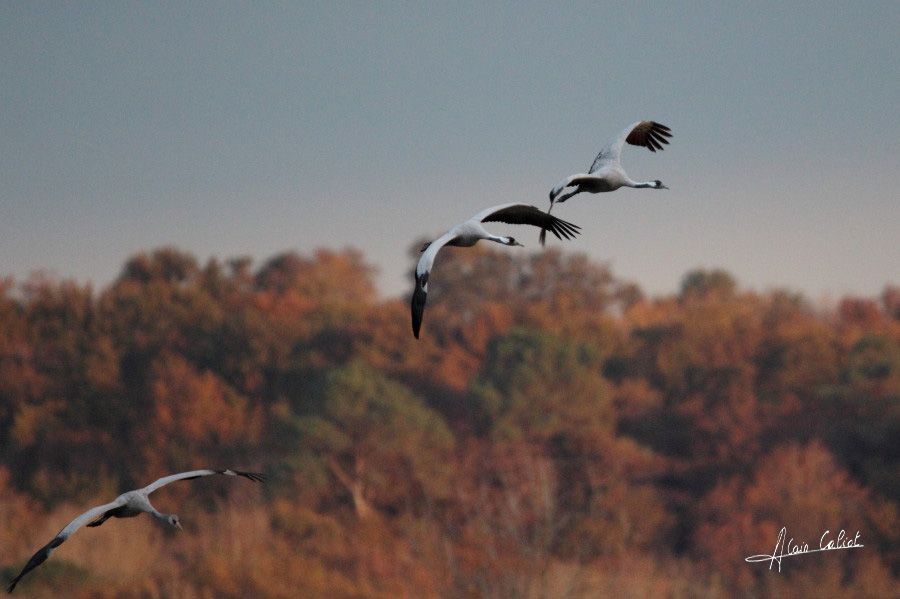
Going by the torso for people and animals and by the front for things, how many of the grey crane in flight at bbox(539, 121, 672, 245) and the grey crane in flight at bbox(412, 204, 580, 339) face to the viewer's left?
0

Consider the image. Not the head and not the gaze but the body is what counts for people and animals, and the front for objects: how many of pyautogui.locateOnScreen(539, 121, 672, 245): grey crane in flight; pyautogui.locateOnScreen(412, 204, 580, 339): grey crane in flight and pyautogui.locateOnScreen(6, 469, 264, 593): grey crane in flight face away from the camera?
0

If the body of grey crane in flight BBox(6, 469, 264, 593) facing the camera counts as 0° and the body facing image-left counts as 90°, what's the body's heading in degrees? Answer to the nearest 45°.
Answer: approximately 315°

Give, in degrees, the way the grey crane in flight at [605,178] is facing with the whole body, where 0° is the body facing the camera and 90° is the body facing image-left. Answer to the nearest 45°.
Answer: approximately 270°

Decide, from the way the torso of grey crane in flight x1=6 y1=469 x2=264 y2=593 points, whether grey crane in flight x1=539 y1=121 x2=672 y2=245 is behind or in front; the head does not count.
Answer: in front

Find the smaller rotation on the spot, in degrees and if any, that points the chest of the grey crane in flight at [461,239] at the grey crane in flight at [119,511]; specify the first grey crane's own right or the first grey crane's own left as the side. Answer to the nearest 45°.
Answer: approximately 135° to the first grey crane's own right

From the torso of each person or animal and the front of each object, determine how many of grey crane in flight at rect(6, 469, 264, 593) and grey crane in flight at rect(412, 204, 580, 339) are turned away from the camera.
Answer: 0

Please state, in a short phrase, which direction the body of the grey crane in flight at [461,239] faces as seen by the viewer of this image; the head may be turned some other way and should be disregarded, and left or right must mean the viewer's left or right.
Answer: facing the viewer and to the right of the viewer

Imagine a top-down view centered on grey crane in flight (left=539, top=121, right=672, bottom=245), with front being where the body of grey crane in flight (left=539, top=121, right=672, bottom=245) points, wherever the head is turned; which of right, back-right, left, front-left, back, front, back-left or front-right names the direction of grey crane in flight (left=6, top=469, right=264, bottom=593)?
back

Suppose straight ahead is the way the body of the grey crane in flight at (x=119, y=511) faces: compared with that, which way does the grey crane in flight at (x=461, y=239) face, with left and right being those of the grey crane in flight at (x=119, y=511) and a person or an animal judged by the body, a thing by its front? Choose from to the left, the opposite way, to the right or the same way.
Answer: the same way
